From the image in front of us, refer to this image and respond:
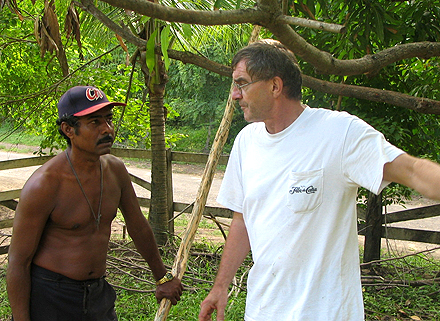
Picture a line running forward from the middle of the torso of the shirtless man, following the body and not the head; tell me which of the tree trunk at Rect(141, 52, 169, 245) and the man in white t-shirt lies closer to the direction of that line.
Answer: the man in white t-shirt

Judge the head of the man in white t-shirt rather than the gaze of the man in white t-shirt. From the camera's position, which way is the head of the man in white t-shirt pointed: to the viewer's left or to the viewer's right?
to the viewer's left

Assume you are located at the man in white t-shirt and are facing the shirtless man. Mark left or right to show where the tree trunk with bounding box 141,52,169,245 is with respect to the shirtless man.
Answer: right

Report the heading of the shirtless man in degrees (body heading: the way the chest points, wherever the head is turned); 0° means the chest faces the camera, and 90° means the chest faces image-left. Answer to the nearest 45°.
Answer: approximately 315°

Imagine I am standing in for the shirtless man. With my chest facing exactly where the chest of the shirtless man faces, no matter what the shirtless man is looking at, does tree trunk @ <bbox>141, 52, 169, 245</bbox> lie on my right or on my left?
on my left
